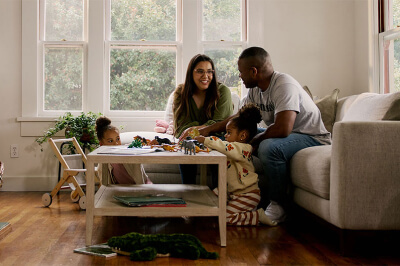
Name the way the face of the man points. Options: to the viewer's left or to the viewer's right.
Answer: to the viewer's left

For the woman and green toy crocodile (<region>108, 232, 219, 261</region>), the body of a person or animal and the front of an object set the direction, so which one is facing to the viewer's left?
the green toy crocodile

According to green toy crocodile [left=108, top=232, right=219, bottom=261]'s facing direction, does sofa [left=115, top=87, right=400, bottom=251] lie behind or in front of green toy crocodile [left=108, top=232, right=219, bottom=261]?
behind

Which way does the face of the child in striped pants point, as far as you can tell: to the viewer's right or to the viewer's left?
to the viewer's left

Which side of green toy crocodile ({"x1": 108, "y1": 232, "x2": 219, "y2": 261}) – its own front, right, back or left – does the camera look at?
left

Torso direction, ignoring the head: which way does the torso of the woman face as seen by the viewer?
toward the camera

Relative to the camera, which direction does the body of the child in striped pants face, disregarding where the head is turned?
to the viewer's left

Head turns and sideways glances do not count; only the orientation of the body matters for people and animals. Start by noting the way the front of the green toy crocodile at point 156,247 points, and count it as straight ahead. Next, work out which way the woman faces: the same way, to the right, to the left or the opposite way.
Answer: to the left

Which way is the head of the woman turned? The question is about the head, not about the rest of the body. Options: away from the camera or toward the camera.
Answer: toward the camera

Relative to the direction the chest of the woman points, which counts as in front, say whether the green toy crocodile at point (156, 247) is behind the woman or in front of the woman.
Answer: in front

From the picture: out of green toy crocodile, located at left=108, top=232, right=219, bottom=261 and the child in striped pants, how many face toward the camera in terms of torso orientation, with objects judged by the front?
0

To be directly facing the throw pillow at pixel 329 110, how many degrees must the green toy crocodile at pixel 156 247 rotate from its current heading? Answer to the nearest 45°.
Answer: approximately 135° to its right

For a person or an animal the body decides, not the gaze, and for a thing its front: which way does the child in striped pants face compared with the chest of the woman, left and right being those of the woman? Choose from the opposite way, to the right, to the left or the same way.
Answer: to the right

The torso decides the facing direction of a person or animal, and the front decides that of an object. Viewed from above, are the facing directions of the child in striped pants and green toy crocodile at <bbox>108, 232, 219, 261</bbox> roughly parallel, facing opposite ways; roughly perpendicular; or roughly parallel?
roughly parallel

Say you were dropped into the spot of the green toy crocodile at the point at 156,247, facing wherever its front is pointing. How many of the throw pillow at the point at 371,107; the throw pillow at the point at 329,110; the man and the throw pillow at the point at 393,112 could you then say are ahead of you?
0
